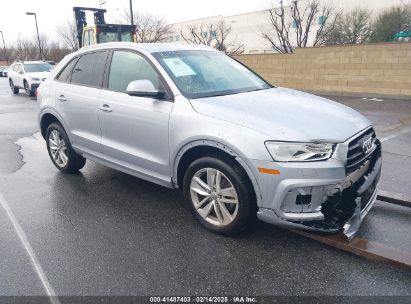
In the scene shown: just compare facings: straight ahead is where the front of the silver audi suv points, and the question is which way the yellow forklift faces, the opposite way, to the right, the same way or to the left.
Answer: the opposite way

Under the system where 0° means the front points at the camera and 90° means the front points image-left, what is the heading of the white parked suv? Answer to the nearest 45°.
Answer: approximately 315°

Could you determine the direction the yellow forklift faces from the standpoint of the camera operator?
facing away from the viewer and to the left of the viewer

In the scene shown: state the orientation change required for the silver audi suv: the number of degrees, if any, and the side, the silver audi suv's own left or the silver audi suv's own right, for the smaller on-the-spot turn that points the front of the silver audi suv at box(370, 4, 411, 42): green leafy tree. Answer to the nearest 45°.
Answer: approximately 90° to the silver audi suv's own left

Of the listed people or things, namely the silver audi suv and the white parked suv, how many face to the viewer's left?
0

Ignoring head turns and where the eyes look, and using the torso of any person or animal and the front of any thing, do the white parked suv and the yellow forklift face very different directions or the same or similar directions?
very different directions

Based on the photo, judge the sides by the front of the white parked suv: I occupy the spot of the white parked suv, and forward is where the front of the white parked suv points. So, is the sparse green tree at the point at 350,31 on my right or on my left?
on my left

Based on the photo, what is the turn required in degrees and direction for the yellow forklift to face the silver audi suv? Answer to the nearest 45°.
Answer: approximately 135° to its left

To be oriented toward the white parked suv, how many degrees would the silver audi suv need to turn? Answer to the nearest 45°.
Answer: approximately 180°

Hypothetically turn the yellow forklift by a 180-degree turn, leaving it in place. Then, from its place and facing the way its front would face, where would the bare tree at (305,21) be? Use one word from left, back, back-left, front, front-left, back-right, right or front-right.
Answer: left

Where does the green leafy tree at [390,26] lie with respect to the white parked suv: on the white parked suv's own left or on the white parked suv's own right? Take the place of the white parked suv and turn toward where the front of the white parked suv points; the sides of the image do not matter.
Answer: on the white parked suv's own left

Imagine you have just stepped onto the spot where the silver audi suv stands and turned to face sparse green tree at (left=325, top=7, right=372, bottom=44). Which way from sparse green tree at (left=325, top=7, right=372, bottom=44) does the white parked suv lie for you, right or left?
left

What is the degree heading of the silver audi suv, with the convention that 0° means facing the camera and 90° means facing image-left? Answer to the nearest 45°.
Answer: approximately 315°
